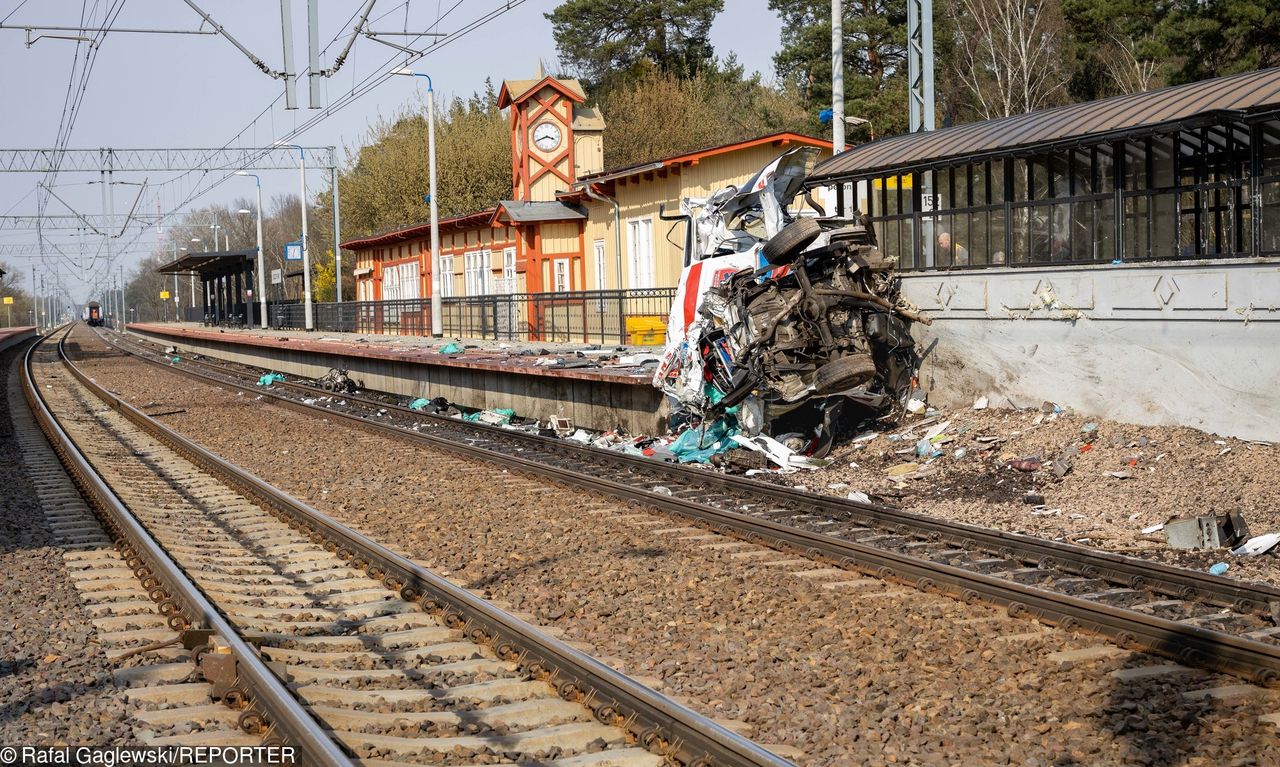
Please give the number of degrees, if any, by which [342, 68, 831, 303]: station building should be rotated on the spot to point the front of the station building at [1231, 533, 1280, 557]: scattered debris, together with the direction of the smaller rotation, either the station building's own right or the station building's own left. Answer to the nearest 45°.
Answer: approximately 45° to the station building's own left

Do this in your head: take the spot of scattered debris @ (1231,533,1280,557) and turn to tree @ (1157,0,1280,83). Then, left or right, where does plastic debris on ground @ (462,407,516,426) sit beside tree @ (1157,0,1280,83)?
left

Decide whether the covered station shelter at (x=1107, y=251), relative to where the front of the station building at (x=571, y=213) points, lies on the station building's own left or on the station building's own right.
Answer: on the station building's own left

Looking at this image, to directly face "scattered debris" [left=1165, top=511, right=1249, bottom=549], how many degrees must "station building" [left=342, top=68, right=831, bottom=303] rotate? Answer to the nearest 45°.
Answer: approximately 45° to its left

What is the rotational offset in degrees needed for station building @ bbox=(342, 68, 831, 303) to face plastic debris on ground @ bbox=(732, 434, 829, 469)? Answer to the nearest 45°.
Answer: approximately 45° to its left

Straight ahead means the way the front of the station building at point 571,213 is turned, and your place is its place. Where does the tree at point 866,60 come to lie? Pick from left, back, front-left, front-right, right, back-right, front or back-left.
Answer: back

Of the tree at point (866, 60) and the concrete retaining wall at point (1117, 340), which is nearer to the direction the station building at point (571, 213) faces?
the concrete retaining wall

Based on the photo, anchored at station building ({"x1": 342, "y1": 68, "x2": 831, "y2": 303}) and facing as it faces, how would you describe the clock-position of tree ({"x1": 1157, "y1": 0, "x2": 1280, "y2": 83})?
The tree is roughly at 8 o'clock from the station building.

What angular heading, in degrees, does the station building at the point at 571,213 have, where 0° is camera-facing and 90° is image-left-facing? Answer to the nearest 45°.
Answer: approximately 45°

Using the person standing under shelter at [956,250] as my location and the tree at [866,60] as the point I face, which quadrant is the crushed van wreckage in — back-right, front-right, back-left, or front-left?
back-left

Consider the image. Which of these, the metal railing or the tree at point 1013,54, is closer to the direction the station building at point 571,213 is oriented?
the metal railing

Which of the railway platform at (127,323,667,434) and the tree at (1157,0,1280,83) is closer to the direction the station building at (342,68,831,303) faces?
the railway platform

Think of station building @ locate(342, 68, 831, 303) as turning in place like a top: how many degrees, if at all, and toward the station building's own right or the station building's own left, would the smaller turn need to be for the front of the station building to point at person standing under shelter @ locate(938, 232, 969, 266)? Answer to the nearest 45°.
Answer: approximately 45° to the station building's own left
